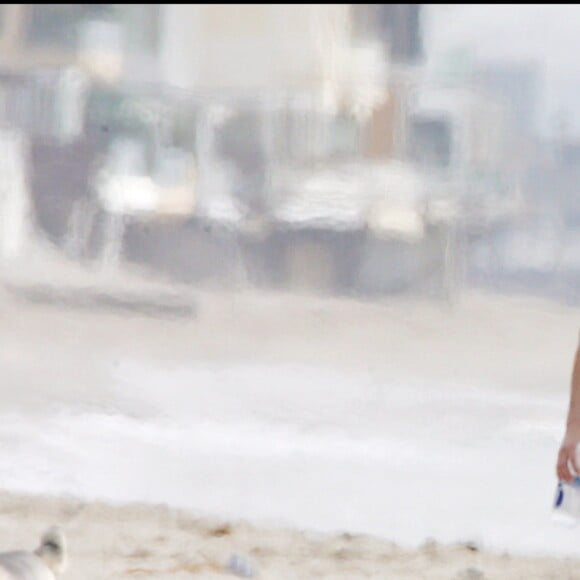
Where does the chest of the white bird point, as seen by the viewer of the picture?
to the viewer's right
